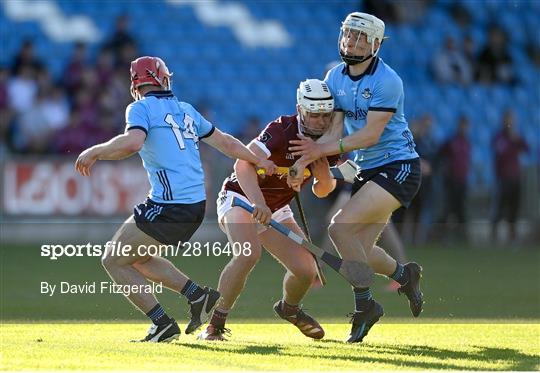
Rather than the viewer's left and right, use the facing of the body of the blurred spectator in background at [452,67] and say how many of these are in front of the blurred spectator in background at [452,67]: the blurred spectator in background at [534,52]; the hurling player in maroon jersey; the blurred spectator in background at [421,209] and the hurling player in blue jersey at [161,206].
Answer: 3

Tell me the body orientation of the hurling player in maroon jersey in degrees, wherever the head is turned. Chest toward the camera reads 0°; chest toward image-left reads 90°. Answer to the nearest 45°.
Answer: approximately 315°

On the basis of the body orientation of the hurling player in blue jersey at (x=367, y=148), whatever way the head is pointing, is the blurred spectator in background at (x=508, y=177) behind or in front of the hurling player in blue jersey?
behind

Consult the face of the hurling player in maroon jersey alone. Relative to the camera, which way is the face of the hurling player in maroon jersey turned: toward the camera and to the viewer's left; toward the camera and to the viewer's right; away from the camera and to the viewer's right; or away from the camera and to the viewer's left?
toward the camera and to the viewer's right

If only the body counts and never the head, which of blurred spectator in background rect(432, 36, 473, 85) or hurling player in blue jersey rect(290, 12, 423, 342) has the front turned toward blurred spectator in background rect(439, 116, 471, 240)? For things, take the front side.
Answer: blurred spectator in background rect(432, 36, 473, 85)

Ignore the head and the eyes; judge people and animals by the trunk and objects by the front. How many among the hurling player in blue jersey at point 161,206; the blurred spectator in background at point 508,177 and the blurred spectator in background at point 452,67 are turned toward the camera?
2
